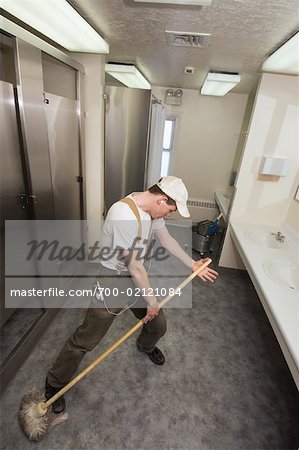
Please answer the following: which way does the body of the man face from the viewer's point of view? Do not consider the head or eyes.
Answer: to the viewer's right

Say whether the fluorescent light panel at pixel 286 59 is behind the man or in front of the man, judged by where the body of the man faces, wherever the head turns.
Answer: in front

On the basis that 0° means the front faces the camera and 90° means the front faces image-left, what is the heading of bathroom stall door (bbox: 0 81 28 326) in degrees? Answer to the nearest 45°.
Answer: approximately 270°

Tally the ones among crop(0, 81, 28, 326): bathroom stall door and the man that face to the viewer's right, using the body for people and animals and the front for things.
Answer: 2

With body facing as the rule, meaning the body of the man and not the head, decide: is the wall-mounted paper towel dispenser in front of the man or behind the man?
in front

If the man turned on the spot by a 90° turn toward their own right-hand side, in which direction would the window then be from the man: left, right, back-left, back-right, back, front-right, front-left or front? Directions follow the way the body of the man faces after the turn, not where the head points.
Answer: back

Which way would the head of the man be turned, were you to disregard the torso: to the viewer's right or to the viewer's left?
to the viewer's right

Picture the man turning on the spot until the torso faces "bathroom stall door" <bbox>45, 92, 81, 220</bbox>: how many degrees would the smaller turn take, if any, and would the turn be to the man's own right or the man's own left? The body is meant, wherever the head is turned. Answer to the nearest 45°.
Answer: approximately 135° to the man's own left

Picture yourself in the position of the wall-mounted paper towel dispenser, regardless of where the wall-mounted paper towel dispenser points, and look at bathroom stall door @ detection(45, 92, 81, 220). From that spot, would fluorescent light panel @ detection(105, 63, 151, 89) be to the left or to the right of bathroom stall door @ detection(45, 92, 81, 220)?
right

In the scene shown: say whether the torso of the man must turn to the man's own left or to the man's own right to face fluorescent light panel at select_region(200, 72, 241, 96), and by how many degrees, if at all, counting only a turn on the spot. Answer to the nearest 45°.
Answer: approximately 45° to the man's own left

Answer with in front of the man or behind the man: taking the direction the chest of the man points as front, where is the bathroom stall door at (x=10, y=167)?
behind
